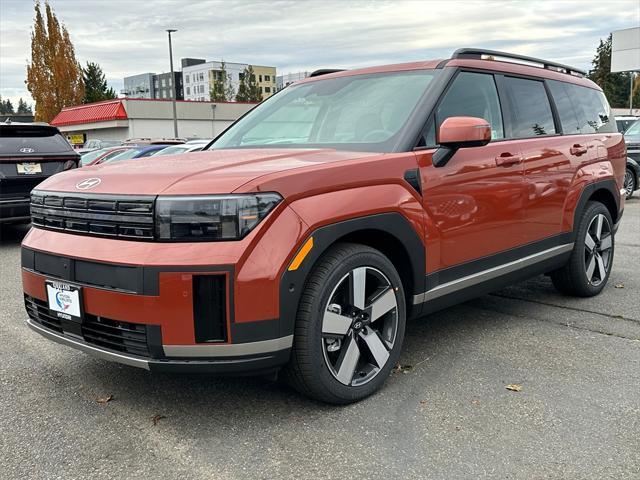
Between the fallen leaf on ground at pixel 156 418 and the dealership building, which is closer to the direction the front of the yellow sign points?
the fallen leaf on ground

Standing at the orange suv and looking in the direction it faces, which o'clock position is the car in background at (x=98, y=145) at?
The car in background is roughly at 4 o'clock from the orange suv.

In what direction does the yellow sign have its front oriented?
toward the camera

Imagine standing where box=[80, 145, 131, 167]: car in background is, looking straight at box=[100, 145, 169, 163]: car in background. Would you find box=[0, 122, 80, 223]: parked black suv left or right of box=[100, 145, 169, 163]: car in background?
right

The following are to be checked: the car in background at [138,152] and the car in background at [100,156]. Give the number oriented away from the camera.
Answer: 0

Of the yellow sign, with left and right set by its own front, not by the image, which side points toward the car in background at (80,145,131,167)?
front

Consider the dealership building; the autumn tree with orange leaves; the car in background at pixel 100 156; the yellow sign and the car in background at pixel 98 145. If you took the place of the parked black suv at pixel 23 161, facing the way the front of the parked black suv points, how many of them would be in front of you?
5

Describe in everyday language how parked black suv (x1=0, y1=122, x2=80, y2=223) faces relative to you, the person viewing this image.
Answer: facing away from the viewer

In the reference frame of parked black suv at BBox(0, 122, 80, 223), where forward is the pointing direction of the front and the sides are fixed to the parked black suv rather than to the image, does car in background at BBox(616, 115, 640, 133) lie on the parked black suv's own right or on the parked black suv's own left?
on the parked black suv's own right

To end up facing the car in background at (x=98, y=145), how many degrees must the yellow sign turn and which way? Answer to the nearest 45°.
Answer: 0° — it already faces it

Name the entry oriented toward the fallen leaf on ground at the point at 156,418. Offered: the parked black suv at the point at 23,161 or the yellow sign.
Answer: the yellow sign

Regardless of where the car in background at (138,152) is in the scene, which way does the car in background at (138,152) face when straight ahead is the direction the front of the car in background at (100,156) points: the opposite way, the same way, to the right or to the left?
the same way

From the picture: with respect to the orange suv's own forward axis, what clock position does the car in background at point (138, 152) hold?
The car in background is roughly at 4 o'clock from the orange suv.

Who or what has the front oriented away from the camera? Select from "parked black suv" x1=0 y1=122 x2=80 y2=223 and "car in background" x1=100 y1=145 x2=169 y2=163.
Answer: the parked black suv

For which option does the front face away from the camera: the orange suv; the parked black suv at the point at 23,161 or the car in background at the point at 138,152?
the parked black suv

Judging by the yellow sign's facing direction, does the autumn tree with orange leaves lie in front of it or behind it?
behind
